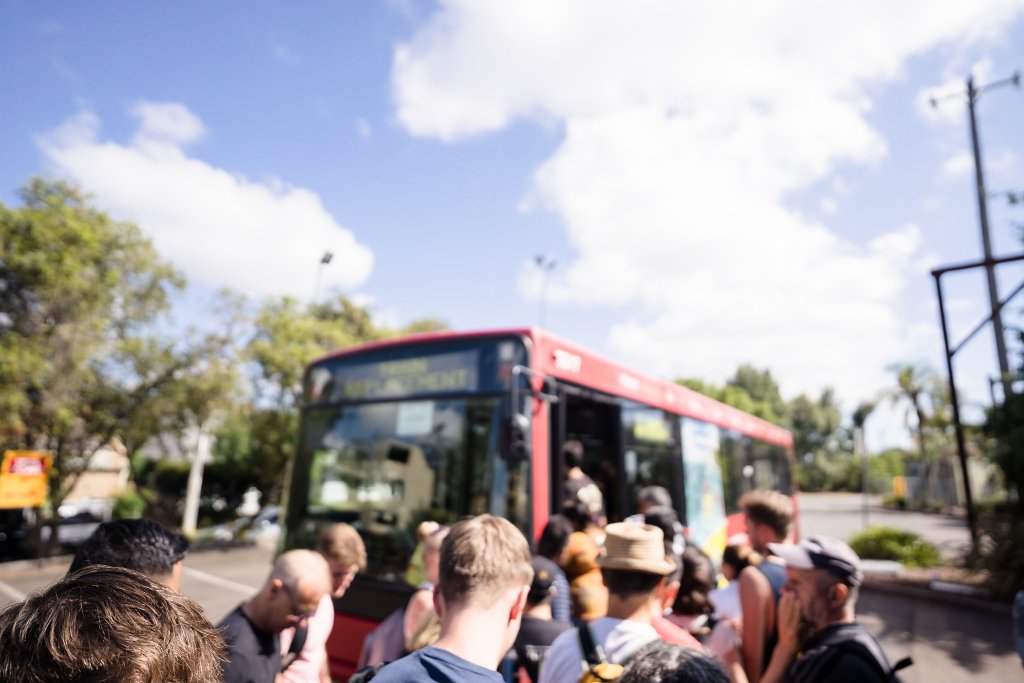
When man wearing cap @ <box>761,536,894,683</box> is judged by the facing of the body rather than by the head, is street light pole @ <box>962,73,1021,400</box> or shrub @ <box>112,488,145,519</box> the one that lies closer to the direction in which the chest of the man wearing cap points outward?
the shrub

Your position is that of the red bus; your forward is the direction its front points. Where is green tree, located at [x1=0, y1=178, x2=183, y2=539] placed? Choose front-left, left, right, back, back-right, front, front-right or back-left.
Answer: right

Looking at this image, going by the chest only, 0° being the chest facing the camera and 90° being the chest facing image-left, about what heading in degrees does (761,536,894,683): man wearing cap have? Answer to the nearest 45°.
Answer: approximately 90°

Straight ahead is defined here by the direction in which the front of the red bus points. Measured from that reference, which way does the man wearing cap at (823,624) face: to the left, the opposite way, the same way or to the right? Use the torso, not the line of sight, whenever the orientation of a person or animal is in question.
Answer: to the right

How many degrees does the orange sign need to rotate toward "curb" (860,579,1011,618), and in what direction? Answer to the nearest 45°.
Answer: approximately 45° to its left

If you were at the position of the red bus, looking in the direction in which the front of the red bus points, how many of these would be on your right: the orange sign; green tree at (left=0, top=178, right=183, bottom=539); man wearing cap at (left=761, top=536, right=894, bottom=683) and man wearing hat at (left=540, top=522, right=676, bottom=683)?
2

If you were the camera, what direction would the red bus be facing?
facing the viewer and to the left of the viewer

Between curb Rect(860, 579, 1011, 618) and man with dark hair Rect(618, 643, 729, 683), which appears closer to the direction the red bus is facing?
the man with dark hair

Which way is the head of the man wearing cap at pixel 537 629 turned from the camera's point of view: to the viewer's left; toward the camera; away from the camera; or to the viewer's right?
away from the camera

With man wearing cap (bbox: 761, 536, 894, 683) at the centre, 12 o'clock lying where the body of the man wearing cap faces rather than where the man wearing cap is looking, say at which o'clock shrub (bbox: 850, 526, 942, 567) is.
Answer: The shrub is roughly at 3 o'clock from the man wearing cap.

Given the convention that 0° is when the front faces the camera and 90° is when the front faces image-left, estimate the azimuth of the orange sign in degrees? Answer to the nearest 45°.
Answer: approximately 0°

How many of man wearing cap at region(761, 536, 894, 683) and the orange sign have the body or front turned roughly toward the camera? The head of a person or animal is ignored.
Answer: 1
